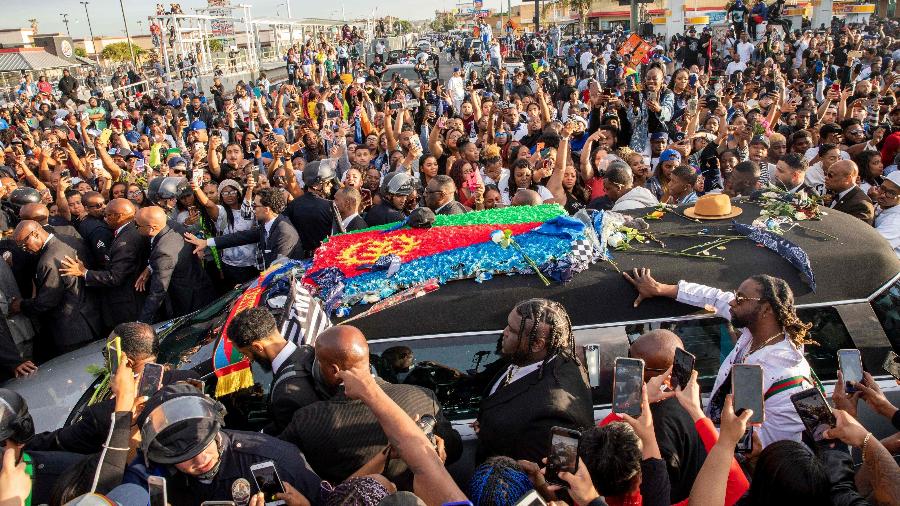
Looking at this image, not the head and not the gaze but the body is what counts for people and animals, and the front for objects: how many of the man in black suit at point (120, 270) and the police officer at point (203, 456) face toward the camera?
1

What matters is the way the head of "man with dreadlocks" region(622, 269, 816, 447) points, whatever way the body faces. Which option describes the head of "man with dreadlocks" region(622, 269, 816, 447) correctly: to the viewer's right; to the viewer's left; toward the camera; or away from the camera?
to the viewer's left

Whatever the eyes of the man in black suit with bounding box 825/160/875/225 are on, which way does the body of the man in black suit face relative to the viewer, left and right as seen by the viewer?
facing the viewer and to the left of the viewer

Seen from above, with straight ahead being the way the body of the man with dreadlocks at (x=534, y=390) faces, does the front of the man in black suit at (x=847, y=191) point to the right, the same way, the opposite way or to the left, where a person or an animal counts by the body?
the same way

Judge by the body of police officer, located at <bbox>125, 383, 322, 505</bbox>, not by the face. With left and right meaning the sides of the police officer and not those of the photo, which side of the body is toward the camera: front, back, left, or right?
front

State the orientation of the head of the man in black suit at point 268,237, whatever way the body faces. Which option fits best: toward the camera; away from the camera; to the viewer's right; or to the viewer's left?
to the viewer's left

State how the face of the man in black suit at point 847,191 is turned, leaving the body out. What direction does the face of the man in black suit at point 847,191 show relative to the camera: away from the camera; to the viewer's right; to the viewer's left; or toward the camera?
to the viewer's left
